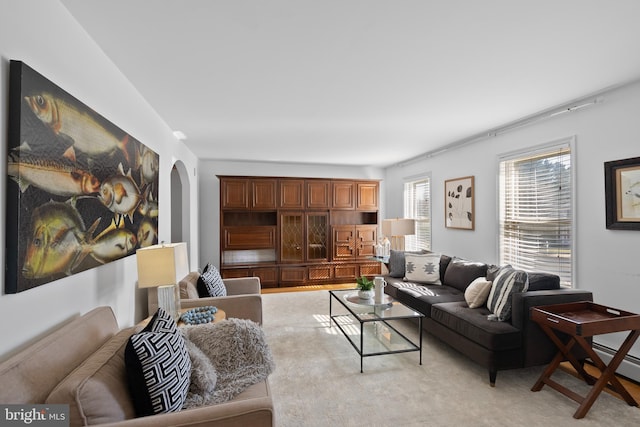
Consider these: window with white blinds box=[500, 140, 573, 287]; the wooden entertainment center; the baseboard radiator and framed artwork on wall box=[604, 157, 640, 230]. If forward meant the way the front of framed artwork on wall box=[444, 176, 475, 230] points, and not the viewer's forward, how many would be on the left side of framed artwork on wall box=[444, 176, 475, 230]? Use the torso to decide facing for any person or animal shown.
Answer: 3

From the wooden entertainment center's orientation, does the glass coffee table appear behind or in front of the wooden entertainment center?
in front

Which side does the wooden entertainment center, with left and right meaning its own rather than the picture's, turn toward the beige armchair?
front

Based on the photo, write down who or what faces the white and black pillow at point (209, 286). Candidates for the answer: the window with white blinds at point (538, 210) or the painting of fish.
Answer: the window with white blinds

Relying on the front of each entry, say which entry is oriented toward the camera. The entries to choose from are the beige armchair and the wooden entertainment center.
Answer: the wooden entertainment center

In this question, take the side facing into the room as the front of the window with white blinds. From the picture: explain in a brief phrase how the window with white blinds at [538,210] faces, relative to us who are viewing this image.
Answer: facing the viewer and to the left of the viewer

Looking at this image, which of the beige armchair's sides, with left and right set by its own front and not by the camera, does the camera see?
right

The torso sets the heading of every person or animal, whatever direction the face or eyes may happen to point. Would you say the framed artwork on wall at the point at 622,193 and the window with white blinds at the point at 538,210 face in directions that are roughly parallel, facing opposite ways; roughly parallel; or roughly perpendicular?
roughly parallel

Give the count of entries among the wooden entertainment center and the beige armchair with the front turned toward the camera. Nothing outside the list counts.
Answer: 1

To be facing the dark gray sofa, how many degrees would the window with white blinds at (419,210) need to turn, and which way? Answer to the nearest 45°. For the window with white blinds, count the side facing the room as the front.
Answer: approximately 45° to its left

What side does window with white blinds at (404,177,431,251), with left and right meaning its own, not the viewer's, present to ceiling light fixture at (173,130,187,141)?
front

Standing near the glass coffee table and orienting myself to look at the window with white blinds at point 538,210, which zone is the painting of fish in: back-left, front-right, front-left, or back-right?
back-right

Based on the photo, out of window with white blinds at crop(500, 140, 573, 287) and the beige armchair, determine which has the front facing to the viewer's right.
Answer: the beige armchair

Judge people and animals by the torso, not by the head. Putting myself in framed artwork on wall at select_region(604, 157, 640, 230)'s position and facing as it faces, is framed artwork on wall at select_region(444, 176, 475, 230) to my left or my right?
on my right

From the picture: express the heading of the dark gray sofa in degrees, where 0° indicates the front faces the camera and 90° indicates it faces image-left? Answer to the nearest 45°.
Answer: approximately 45°

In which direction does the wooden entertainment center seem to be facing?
toward the camera

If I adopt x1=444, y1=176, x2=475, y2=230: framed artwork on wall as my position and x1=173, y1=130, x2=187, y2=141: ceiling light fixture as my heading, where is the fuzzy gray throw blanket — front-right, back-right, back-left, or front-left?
front-left

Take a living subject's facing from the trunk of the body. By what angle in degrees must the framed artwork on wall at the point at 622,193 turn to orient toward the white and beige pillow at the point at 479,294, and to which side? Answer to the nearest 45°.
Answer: approximately 45° to its right
